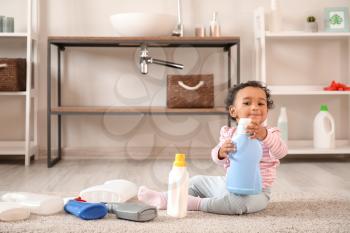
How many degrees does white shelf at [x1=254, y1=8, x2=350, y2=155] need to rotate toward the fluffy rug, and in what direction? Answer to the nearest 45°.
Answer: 0° — it already faces it

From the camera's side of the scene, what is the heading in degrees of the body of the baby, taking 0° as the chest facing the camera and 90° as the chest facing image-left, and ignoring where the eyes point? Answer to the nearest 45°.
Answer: approximately 45°

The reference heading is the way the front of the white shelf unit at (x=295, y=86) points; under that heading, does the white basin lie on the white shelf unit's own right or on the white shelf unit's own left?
on the white shelf unit's own right

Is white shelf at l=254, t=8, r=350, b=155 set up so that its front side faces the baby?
yes

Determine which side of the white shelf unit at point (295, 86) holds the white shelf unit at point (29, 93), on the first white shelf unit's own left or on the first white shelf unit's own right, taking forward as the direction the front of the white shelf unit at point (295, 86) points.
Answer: on the first white shelf unit's own right
